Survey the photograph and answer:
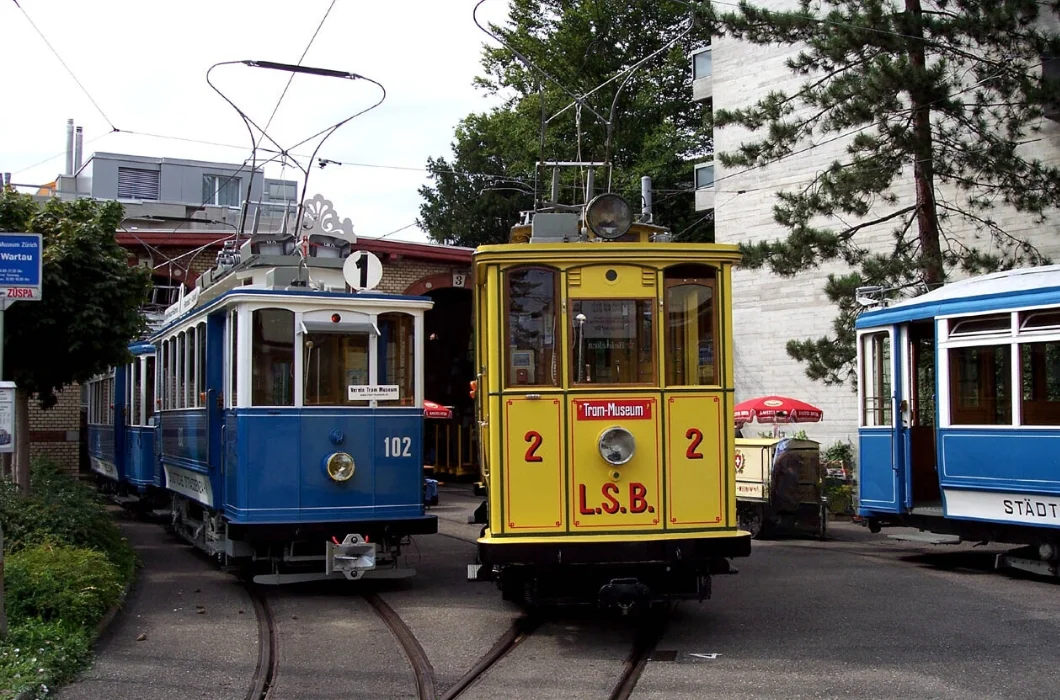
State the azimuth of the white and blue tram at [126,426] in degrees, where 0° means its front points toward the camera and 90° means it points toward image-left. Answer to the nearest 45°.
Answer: approximately 315°

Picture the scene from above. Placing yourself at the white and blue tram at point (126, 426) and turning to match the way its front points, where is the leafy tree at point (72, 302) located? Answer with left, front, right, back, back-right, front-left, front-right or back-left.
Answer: front-right

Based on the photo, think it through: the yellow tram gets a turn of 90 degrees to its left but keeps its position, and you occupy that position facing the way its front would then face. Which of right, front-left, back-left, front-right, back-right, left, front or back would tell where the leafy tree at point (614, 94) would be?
left

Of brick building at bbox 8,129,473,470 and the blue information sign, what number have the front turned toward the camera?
2

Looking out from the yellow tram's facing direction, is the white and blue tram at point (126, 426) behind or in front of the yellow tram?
behind

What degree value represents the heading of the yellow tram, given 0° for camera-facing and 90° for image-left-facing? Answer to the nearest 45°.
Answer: approximately 0°

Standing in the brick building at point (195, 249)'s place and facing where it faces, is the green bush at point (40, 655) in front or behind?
in front

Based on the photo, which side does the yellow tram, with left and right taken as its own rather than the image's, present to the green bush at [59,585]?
right
